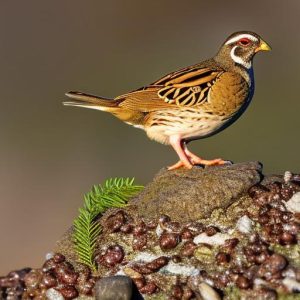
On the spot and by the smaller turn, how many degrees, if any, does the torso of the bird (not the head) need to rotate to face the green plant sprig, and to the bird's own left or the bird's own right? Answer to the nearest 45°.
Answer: approximately 135° to the bird's own right

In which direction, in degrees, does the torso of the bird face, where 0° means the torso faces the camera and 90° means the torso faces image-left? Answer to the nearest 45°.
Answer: approximately 270°
